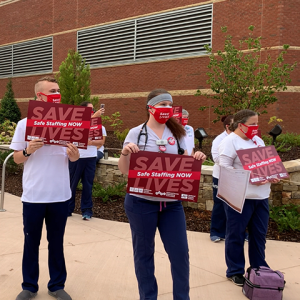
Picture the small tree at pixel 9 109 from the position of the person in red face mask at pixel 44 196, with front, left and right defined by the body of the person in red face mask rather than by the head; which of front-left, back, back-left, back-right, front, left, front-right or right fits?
back

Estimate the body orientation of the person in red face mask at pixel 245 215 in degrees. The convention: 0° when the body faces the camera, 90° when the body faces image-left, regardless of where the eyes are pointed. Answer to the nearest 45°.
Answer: approximately 315°

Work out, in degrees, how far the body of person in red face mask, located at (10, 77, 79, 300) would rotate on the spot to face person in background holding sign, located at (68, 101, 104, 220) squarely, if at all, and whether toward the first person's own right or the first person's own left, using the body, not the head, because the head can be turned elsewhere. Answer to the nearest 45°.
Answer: approximately 180°

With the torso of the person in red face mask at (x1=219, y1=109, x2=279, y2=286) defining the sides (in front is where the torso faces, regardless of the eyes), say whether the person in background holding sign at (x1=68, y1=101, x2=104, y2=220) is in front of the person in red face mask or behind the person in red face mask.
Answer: behind

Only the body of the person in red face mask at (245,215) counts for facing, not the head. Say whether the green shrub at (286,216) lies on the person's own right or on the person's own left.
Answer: on the person's own left

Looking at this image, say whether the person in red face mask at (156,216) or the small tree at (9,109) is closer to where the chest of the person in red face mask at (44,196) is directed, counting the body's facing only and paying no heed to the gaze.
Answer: the person in red face mask

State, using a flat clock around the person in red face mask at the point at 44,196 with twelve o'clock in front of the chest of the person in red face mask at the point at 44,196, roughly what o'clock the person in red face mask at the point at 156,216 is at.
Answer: the person in red face mask at the point at 156,216 is roughly at 10 o'clock from the person in red face mask at the point at 44,196.

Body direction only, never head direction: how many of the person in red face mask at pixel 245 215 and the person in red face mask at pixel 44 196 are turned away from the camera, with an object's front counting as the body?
0

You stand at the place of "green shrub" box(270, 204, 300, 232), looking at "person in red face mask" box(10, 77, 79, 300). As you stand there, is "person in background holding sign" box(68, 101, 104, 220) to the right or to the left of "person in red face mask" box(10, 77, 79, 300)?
right

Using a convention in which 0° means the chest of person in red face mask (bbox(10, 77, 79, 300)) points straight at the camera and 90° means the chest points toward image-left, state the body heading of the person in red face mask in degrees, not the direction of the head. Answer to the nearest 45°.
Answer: approximately 0°
